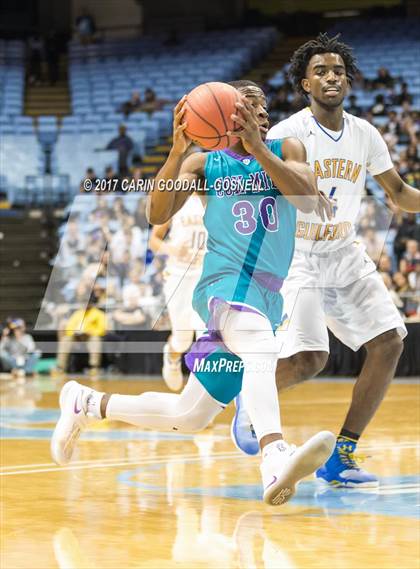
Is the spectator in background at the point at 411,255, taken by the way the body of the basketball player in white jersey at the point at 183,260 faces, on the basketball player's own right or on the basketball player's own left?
on the basketball player's own left

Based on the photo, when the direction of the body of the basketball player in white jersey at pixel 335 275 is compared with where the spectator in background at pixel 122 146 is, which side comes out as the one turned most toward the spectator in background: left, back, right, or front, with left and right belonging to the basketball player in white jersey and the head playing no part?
back

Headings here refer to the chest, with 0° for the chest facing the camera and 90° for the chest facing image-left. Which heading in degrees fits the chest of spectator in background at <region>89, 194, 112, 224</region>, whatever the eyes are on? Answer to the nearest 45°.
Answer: approximately 0°

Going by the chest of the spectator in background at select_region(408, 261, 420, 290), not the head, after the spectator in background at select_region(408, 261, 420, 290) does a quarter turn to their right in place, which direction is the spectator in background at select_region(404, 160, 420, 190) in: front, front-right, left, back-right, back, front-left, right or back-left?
right

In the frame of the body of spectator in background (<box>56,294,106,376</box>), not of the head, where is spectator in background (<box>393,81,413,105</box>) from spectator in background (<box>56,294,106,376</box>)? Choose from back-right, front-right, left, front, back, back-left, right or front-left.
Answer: back-left

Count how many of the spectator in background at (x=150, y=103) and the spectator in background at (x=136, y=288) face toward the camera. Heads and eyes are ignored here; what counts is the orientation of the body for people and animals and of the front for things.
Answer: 2

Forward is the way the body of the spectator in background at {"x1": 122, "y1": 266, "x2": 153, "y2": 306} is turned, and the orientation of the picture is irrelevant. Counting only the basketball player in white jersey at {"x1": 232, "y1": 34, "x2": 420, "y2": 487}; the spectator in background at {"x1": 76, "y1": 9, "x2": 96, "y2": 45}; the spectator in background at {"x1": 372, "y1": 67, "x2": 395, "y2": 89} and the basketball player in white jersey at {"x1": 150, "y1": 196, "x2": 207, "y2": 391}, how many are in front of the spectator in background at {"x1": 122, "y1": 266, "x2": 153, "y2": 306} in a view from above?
2

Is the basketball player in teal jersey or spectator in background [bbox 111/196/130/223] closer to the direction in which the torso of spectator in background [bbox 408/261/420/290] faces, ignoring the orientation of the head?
the basketball player in teal jersey

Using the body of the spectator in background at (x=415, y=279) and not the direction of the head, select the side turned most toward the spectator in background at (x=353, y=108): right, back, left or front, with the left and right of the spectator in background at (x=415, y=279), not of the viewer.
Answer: back

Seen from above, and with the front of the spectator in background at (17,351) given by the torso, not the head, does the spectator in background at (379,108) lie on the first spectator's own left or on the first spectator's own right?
on the first spectator's own left

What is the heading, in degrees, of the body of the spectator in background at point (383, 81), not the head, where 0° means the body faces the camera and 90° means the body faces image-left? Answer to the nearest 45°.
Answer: approximately 0°

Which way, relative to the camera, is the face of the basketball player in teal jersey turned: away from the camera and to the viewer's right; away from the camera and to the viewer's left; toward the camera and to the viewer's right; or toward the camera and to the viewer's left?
toward the camera and to the viewer's right
